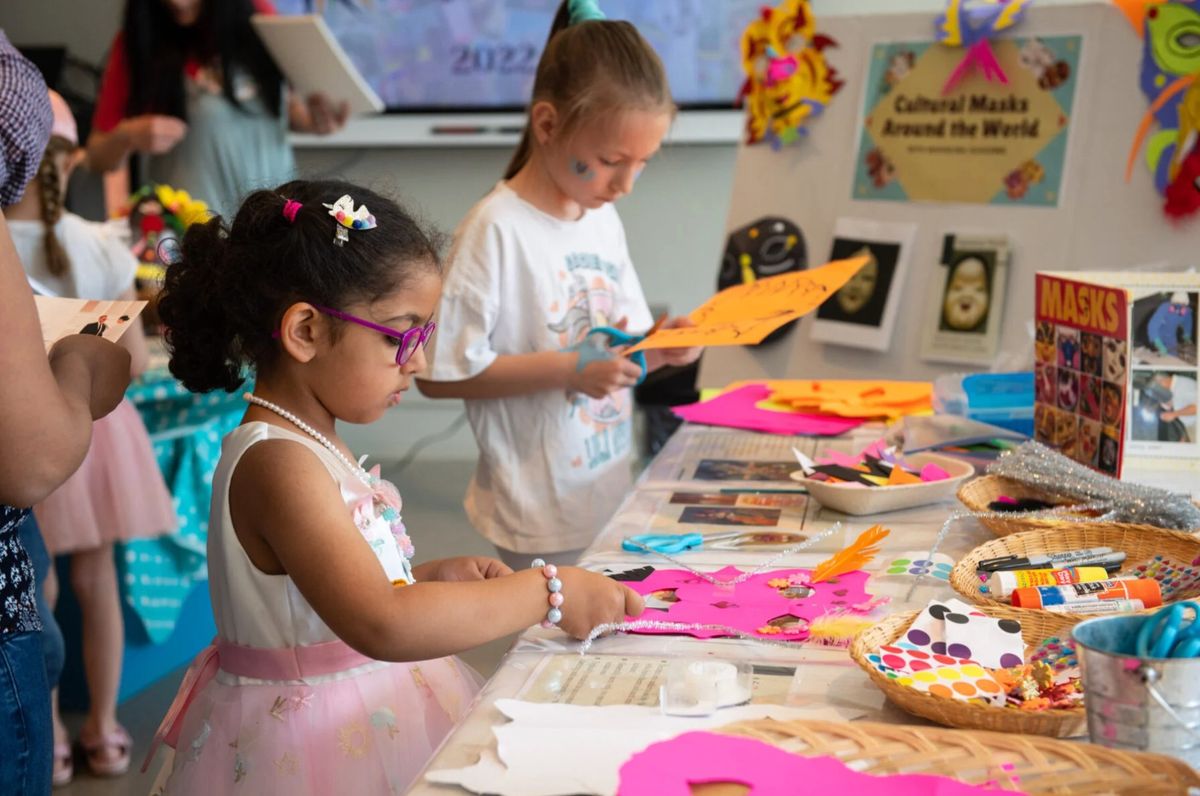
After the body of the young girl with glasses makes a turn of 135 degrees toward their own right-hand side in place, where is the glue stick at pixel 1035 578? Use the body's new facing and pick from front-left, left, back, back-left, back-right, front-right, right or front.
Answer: back-left

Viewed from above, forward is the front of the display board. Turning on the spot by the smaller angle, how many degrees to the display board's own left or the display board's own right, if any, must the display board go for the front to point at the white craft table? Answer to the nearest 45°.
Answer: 0° — it already faces it

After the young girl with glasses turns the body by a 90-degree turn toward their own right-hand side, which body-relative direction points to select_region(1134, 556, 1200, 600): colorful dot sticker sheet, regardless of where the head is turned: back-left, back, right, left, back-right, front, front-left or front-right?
left

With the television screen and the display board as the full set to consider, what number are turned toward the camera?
2

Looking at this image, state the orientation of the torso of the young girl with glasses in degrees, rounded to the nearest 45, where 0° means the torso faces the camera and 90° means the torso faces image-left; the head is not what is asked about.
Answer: approximately 270°

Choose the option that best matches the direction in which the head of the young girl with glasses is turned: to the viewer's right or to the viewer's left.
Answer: to the viewer's right

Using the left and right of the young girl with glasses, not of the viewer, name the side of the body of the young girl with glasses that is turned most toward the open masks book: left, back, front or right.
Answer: front

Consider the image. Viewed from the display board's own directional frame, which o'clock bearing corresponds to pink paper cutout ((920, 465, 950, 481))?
The pink paper cutout is roughly at 12 o'clock from the display board.

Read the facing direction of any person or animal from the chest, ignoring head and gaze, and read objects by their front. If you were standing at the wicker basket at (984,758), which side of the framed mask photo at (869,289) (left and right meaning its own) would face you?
front

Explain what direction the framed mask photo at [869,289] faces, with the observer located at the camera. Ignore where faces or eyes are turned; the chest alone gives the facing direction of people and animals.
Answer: facing the viewer

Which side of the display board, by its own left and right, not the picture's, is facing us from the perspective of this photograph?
front

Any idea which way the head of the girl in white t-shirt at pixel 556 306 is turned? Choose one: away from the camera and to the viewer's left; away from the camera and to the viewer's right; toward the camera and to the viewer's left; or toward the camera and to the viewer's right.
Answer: toward the camera and to the viewer's right

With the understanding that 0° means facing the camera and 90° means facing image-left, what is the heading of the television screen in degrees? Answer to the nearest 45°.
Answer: approximately 0°

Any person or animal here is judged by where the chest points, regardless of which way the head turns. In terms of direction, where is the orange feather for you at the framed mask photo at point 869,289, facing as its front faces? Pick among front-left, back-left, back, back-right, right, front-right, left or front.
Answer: front

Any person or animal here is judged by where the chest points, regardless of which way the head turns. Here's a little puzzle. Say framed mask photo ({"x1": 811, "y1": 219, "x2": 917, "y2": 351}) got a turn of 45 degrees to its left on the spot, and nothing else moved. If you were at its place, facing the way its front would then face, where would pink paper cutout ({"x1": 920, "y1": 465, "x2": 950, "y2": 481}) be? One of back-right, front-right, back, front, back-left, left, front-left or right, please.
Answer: front-right

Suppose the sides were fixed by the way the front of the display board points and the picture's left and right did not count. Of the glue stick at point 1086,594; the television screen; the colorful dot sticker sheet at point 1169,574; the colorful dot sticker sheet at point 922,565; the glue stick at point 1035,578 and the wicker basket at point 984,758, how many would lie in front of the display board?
5
